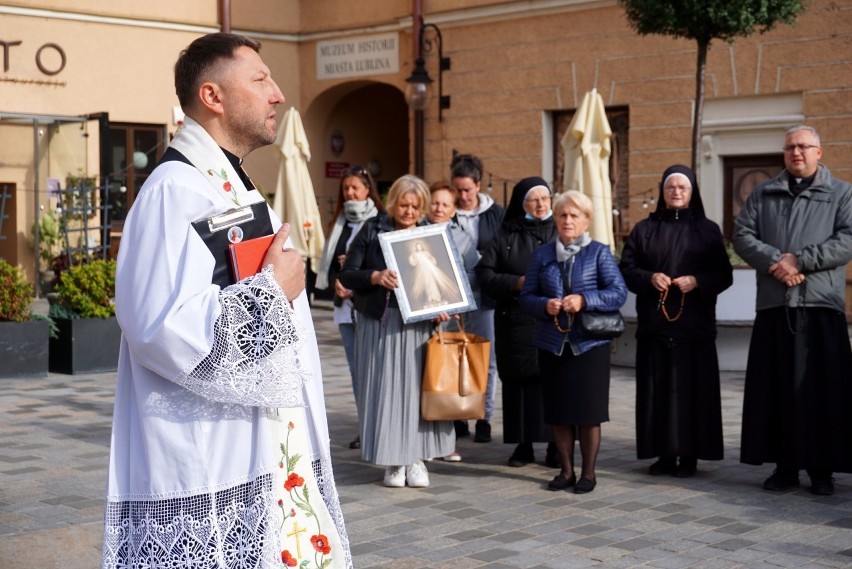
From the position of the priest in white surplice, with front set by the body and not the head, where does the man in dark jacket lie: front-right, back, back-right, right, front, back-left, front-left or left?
front-left

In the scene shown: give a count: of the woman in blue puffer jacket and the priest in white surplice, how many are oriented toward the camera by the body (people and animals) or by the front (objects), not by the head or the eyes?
1

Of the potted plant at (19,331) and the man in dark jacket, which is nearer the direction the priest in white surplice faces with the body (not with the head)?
the man in dark jacket

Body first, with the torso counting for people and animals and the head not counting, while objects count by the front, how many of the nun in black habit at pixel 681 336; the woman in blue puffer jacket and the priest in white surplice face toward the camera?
2

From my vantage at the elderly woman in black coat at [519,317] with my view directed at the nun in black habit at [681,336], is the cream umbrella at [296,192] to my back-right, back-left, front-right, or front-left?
back-left

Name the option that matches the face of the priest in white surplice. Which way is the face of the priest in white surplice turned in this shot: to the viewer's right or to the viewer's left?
to the viewer's right

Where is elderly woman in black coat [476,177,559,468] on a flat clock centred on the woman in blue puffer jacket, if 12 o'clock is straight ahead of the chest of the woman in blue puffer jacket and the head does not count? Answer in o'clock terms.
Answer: The elderly woman in black coat is roughly at 5 o'clock from the woman in blue puffer jacket.

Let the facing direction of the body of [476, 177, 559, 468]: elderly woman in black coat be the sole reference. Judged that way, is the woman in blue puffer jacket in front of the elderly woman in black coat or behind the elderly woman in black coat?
in front

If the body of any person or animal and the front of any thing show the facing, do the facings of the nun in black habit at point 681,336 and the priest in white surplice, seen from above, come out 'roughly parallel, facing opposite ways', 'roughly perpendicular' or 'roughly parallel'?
roughly perpendicular

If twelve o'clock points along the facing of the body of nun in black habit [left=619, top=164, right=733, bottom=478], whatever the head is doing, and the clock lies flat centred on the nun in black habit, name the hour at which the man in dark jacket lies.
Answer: The man in dark jacket is roughly at 10 o'clock from the nun in black habit.

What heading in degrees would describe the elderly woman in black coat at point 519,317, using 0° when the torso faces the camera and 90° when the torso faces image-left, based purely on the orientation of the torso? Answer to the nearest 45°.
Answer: approximately 315°

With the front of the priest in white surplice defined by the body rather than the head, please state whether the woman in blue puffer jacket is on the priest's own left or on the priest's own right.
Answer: on the priest's own left

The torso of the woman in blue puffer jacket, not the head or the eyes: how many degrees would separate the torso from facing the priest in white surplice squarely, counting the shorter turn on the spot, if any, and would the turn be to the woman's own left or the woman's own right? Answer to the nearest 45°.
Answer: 0° — they already face them

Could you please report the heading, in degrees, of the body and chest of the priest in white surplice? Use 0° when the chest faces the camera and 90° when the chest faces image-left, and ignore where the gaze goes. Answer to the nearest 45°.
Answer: approximately 270°

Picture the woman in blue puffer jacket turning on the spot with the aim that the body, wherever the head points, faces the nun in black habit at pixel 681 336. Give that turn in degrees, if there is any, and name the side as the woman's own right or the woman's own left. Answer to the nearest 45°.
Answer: approximately 135° to the woman's own left

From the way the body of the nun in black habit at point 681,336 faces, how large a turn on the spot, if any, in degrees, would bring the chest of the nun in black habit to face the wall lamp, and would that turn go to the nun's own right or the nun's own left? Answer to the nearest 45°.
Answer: approximately 180°

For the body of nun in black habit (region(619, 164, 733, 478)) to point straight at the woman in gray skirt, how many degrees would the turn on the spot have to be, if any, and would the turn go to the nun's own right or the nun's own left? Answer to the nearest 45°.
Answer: approximately 90° to the nun's own right

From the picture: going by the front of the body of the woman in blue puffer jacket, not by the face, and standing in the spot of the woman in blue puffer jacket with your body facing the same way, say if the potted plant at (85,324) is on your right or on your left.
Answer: on your right
